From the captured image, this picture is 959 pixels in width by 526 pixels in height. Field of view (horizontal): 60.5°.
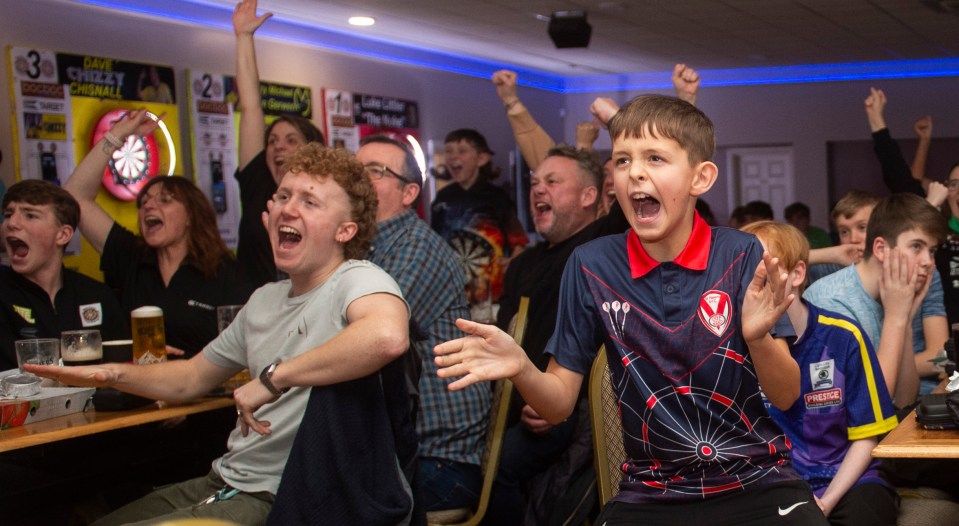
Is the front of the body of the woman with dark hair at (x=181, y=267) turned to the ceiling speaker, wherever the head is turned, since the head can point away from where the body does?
no

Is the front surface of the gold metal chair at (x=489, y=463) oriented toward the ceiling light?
no

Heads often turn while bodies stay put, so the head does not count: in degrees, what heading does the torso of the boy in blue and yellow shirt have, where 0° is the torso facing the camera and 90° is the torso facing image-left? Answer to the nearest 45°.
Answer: approximately 45°

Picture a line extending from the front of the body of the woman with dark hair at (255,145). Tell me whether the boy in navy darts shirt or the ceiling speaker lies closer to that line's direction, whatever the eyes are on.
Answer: the boy in navy darts shirt

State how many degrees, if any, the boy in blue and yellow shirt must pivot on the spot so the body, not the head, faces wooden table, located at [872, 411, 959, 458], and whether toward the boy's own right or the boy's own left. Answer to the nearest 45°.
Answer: approximately 45° to the boy's own left

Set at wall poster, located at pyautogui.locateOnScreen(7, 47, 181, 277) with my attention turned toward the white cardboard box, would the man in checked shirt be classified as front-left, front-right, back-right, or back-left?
front-left

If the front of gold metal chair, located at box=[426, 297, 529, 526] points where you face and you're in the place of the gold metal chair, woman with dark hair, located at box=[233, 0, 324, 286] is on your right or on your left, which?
on your right

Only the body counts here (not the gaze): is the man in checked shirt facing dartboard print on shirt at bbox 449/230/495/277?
no

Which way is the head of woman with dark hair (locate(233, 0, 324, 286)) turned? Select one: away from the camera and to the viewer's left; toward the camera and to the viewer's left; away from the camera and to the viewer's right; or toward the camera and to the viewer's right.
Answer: toward the camera and to the viewer's left

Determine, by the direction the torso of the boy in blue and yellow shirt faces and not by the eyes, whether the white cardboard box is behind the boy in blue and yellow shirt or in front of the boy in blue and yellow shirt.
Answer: in front

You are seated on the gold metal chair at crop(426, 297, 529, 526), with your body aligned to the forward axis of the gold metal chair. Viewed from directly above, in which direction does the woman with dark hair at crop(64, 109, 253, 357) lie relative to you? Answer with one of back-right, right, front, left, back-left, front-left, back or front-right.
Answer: front-right

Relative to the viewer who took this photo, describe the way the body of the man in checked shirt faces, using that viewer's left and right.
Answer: facing to the left of the viewer
